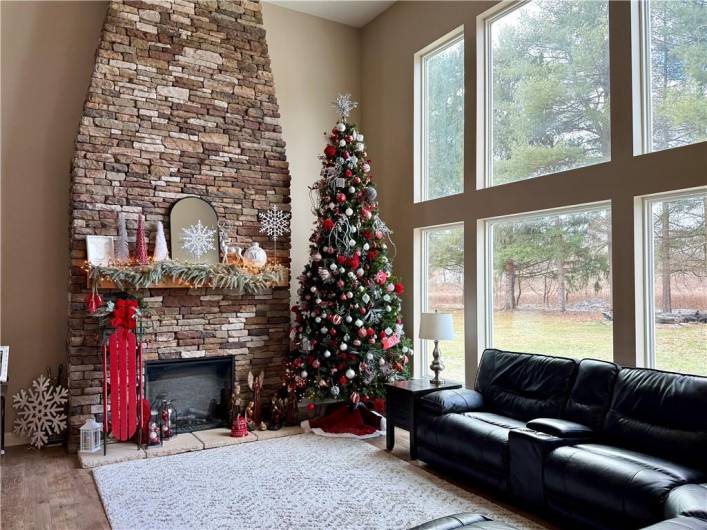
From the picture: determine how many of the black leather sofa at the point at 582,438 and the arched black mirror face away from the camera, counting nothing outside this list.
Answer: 0

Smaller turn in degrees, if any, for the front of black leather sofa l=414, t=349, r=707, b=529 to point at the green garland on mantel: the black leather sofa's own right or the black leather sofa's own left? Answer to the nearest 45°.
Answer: approximately 45° to the black leather sofa's own right

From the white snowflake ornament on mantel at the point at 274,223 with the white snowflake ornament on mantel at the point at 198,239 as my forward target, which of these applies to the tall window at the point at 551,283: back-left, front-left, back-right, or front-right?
back-left

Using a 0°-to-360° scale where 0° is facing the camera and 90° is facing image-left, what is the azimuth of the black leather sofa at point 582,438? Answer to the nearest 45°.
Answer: approximately 45°

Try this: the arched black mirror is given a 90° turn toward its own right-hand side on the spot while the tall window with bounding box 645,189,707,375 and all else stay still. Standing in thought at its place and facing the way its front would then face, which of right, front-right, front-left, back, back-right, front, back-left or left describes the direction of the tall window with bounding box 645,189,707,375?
back-left

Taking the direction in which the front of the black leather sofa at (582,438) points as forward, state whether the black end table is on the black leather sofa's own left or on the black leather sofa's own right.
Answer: on the black leather sofa's own right

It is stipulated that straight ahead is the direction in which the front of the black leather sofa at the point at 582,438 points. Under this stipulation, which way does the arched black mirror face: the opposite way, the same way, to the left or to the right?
to the left

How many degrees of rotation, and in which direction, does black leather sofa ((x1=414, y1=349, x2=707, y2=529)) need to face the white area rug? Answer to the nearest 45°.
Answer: approximately 45° to its right

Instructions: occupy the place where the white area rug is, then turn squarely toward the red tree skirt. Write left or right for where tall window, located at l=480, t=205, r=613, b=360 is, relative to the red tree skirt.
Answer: right

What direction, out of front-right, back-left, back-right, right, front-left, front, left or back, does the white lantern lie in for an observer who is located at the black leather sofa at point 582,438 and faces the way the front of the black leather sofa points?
front-right

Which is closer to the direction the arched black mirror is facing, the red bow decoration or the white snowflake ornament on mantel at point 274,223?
the red bow decoration

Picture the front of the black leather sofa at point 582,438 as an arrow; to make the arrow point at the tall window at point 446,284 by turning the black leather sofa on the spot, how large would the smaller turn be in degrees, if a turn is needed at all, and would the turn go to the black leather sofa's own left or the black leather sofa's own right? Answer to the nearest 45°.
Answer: approximately 90° to the black leather sofa's own right

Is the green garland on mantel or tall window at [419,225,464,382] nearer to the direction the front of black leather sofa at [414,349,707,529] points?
the green garland on mantel

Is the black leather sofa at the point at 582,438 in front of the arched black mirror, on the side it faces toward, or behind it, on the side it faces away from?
in front
